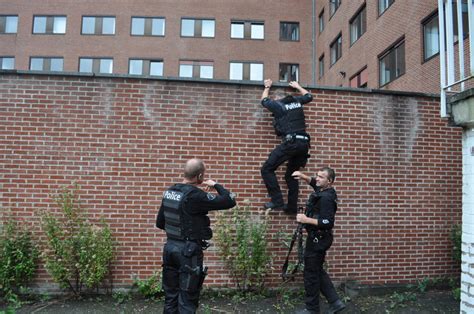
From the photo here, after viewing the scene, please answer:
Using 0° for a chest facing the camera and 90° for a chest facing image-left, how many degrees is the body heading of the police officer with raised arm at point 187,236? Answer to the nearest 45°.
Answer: approximately 225°

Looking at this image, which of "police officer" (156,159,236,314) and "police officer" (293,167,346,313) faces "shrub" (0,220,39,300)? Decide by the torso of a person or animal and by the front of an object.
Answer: "police officer" (293,167,346,313)

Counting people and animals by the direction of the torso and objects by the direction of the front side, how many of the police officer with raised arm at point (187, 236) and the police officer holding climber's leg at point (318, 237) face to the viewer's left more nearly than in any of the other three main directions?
1

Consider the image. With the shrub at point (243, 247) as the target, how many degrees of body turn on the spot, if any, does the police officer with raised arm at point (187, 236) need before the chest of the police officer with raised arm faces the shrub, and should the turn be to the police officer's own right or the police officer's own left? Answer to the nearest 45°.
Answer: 0° — they already face it

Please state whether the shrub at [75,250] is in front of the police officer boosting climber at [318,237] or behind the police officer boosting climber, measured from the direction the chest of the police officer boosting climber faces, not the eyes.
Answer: in front

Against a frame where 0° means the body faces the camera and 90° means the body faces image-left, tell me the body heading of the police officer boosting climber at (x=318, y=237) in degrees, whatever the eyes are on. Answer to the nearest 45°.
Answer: approximately 90°
